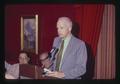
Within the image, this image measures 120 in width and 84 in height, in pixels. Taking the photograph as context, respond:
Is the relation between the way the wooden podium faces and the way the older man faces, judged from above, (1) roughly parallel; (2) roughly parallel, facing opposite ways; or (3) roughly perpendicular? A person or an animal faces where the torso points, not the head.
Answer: roughly parallel

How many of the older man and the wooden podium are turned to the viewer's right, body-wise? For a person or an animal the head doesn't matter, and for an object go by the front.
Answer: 0

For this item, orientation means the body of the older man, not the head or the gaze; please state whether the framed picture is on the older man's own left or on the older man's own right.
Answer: on the older man's own right

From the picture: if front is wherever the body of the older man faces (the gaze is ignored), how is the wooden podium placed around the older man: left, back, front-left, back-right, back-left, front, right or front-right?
front-right

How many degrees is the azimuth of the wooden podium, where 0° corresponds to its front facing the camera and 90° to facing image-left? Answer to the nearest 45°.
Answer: approximately 45°

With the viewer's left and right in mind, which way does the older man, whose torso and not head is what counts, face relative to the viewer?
facing the viewer and to the left of the viewer

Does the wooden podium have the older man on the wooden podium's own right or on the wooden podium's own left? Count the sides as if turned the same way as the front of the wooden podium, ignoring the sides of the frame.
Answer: on the wooden podium's own left
